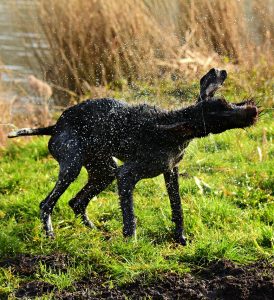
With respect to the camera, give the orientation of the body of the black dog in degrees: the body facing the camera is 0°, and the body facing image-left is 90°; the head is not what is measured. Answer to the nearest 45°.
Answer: approximately 270°
